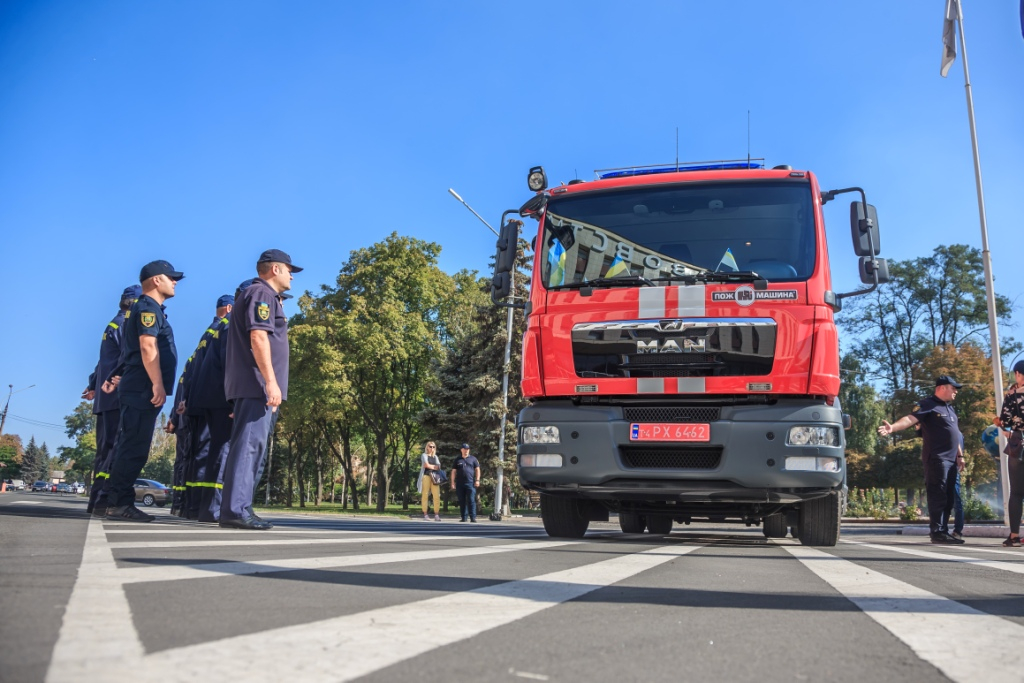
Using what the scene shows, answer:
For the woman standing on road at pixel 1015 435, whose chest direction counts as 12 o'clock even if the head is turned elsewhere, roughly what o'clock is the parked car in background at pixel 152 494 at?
The parked car in background is roughly at 1 o'clock from the woman standing on road.

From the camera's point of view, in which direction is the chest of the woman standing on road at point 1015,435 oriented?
to the viewer's left

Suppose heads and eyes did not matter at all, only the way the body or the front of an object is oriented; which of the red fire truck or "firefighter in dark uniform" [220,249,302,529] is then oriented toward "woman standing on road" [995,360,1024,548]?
the firefighter in dark uniform

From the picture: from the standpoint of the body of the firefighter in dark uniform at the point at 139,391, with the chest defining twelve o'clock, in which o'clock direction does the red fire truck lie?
The red fire truck is roughly at 1 o'clock from the firefighter in dark uniform.

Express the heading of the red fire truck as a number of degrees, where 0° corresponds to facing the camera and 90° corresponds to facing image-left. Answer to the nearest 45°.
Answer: approximately 0°

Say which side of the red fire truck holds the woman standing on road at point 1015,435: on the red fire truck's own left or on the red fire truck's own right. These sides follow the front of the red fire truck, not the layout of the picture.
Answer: on the red fire truck's own left

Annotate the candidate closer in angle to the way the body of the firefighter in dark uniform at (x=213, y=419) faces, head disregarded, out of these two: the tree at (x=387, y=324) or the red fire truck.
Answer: the red fire truck

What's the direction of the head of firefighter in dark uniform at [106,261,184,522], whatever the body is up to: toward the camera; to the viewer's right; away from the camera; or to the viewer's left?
to the viewer's right

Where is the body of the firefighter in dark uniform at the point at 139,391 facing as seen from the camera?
to the viewer's right

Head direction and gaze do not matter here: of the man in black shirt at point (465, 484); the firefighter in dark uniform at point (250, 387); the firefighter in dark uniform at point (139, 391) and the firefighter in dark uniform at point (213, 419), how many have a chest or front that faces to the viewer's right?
3

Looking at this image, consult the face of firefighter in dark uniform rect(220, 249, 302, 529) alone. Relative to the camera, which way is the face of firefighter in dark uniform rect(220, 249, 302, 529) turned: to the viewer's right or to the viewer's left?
to the viewer's right

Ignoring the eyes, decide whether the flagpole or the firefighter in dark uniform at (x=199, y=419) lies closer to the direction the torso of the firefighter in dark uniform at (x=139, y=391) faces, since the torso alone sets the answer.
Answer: the flagpole

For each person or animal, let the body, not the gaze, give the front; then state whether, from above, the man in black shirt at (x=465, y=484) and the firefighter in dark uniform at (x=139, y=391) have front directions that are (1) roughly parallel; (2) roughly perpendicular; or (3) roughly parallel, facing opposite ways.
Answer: roughly perpendicular

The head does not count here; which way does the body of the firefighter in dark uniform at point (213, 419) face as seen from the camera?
to the viewer's right

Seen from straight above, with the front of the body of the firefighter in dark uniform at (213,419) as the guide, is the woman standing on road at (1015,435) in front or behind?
in front

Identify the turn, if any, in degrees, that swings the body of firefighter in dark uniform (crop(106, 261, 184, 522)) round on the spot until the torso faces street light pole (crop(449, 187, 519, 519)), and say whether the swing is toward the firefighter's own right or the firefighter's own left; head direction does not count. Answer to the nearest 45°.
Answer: approximately 45° to the firefighter's own left
